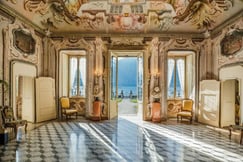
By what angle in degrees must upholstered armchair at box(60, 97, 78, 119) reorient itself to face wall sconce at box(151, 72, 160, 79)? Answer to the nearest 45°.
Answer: approximately 45° to its left

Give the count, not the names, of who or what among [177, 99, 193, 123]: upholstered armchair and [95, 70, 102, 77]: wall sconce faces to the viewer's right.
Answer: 0

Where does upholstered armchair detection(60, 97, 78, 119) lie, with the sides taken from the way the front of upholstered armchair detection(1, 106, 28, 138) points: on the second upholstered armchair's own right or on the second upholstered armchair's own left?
on the second upholstered armchair's own left

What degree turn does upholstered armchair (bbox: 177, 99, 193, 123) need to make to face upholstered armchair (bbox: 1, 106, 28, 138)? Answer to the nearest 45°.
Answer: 0° — it already faces it

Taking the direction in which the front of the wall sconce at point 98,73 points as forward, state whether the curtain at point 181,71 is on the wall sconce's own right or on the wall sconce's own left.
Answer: on the wall sconce's own left

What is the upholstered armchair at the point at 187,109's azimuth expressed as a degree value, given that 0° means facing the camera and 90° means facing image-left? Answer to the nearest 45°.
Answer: approximately 45°
